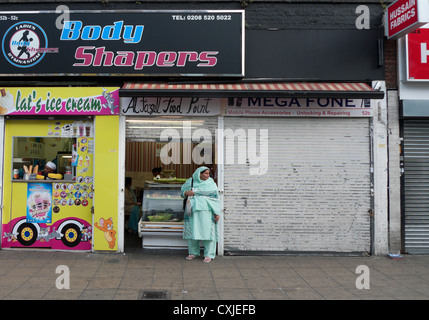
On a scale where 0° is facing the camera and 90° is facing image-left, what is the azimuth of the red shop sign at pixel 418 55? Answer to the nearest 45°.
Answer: approximately 0°

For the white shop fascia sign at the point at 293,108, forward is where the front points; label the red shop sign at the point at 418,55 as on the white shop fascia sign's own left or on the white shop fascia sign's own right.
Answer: on the white shop fascia sign's own left

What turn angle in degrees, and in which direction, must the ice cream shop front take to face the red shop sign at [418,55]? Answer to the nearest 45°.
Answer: approximately 45° to its left

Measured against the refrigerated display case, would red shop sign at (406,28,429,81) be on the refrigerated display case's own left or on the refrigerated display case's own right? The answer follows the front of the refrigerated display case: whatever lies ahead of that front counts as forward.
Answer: on the refrigerated display case's own left

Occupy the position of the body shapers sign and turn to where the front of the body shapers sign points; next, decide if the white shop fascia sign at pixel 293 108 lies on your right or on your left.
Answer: on your left

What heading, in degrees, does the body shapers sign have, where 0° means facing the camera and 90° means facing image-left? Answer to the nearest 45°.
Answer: approximately 0°

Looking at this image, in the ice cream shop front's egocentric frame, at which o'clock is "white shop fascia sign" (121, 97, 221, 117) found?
The white shop fascia sign is roughly at 10 o'clock from the ice cream shop front.

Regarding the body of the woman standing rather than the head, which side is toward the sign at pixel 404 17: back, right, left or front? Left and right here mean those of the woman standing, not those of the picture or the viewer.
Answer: left

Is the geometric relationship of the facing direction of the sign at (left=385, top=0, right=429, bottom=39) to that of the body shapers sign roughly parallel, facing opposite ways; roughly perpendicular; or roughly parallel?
roughly perpendicular

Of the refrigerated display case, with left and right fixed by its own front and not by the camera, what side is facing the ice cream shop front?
right

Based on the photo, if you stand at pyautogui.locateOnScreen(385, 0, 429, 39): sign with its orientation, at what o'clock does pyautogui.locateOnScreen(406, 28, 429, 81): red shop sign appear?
The red shop sign is roughly at 5 o'clock from the sign.
